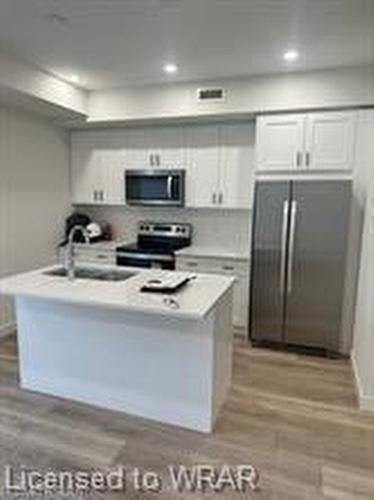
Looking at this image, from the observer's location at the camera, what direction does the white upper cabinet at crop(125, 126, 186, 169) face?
facing the viewer

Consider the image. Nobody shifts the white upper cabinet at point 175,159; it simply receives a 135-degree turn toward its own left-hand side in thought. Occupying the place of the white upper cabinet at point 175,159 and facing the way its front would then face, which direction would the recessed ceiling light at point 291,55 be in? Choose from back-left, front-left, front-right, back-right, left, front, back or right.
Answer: right

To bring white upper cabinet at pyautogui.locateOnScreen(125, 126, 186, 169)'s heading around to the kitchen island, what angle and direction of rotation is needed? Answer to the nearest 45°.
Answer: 0° — it already faces it

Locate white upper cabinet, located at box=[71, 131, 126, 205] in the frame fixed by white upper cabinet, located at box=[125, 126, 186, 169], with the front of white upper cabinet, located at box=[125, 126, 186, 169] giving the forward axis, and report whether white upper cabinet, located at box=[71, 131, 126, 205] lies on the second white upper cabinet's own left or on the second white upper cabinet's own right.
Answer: on the second white upper cabinet's own right

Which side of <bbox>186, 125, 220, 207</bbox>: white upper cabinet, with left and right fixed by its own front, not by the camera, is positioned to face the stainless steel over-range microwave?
right

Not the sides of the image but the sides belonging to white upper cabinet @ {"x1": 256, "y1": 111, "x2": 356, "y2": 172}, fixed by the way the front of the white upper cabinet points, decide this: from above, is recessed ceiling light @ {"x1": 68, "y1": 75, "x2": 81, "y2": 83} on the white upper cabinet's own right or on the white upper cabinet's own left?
on the white upper cabinet's own right

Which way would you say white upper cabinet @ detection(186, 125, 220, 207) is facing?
toward the camera
